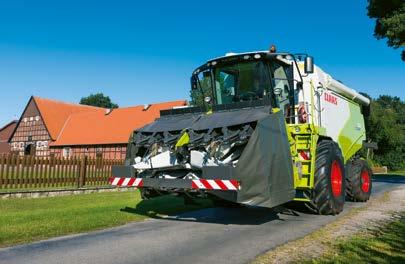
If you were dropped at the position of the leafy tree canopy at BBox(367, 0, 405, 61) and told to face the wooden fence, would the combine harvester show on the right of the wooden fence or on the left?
left

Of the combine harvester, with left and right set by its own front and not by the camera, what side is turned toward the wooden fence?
right

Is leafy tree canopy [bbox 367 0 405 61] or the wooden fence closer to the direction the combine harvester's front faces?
the wooden fence

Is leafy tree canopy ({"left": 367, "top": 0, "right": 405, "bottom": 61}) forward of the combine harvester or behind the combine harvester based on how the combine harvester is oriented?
behind

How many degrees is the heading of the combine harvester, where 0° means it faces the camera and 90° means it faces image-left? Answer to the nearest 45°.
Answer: approximately 45°
